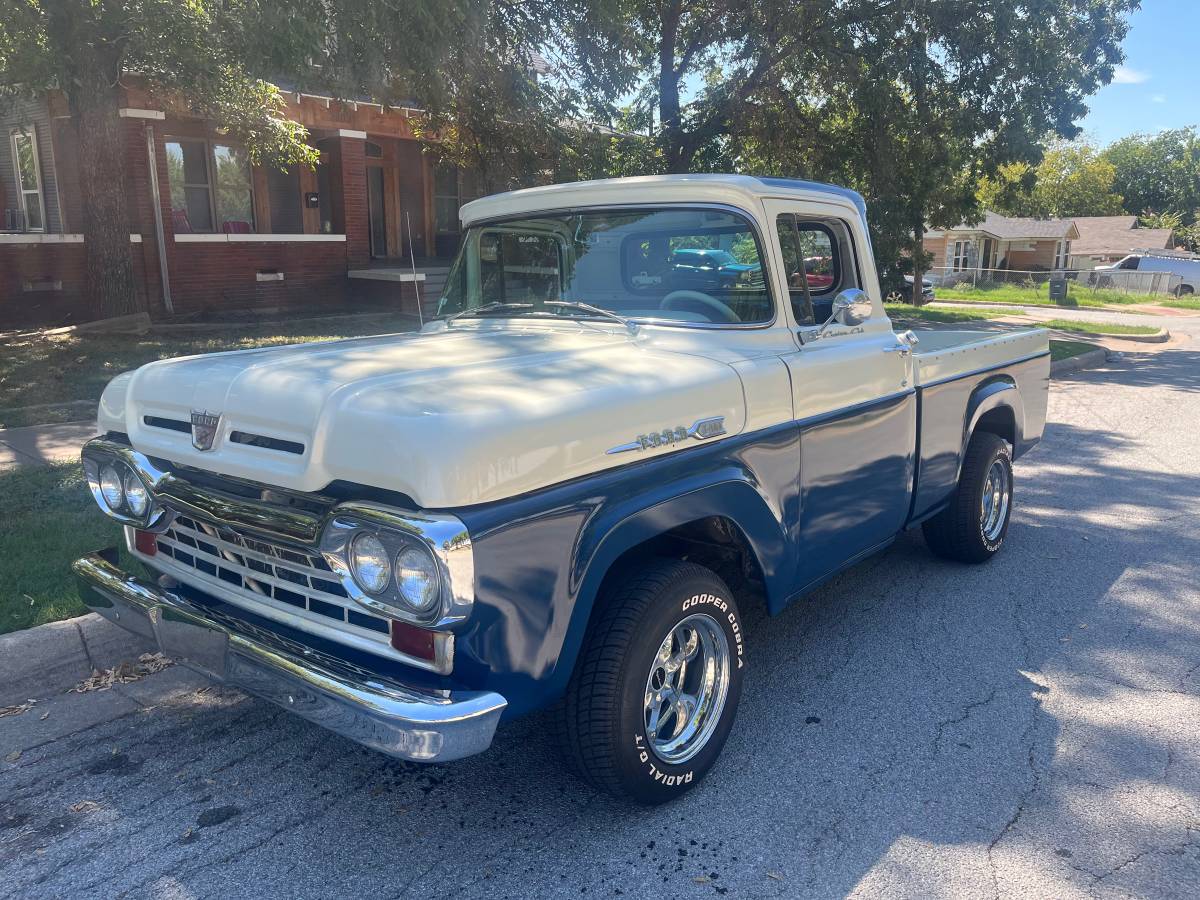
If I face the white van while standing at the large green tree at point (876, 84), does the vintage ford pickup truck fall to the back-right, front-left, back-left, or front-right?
back-right

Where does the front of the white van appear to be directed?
to the viewer's left

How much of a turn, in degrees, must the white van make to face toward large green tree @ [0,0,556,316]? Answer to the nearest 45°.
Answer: approximately 90° to its left

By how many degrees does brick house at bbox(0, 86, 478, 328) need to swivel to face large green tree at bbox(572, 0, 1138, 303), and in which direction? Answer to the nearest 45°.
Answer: approximately 45° to its left

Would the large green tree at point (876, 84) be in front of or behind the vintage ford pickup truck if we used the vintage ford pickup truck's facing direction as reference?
behind

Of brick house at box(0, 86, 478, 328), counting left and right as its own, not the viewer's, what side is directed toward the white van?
left

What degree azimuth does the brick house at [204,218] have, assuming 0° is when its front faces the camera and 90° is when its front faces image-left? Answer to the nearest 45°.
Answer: approximately 0°

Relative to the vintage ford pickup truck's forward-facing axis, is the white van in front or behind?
behind

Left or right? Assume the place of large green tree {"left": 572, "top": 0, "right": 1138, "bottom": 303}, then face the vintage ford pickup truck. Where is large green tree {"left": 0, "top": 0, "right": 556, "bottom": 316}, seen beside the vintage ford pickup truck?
right
